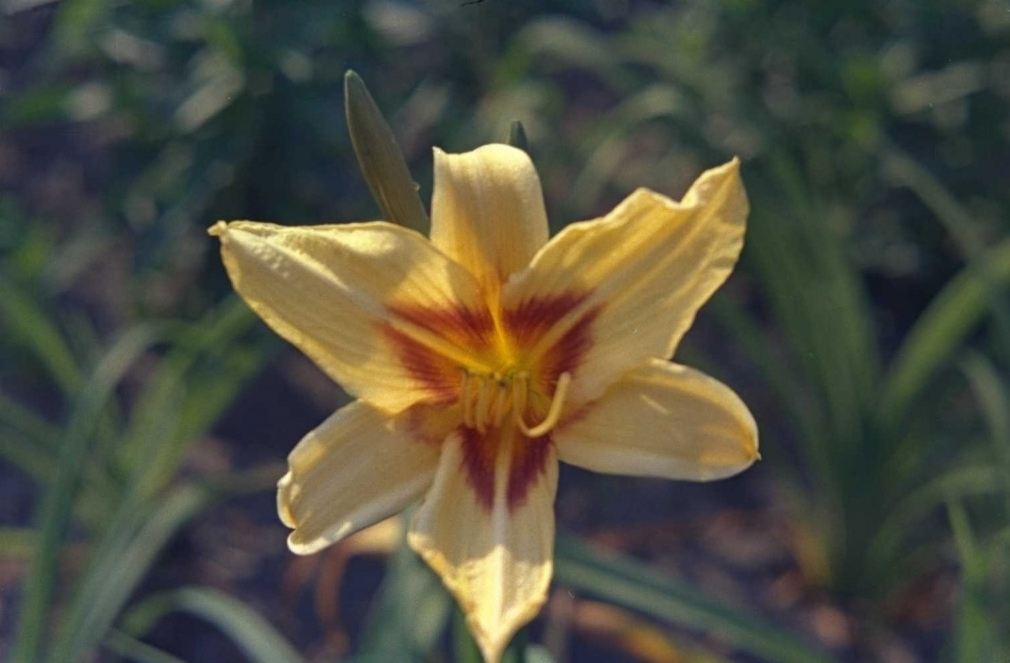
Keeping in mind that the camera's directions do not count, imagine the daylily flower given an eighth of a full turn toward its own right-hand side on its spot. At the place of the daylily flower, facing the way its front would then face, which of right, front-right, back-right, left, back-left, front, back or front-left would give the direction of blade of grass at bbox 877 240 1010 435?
back

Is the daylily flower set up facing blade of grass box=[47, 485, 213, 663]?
no

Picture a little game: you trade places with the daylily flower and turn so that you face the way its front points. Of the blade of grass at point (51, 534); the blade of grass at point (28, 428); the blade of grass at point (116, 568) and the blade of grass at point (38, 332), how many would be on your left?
0

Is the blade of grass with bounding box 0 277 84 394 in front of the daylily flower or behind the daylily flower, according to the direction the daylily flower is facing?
behind

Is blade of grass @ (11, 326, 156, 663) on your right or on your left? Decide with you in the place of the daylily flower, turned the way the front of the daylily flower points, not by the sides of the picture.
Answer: on your right

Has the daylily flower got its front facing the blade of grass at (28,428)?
no

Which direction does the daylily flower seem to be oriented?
toward the camera

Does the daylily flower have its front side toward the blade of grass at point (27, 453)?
no
